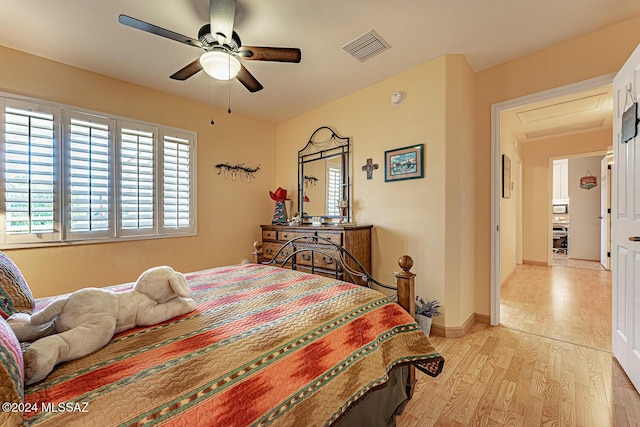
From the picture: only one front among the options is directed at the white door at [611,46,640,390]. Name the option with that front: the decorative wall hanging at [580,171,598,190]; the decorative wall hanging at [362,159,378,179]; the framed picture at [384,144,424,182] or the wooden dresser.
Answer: the decorative wall hanging at [580,171,598,190]

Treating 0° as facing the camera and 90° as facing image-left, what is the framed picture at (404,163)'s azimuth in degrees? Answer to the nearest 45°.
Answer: approximately 45°

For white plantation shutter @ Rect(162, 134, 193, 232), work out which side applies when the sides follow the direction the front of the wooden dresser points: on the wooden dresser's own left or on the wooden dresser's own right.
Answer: on the wooden dresser's own right

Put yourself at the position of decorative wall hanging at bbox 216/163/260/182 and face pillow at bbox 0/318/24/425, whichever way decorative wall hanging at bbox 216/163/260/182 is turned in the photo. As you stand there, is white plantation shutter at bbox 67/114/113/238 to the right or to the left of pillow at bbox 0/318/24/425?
right

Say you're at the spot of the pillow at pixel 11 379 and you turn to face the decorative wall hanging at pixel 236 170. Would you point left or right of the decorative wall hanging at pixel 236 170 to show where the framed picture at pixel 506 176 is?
right

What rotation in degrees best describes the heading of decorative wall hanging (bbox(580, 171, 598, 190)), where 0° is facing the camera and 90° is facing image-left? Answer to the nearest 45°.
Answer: approximately 0°

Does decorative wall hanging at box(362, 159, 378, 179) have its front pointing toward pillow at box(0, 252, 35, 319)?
yes

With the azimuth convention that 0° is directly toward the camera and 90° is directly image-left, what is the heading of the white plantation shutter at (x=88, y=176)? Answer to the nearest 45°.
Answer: approximately 315°
